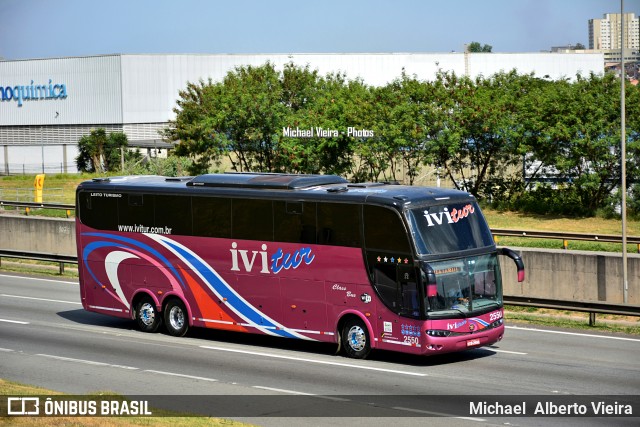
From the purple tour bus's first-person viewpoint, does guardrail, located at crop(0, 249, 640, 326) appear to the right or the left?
on its left

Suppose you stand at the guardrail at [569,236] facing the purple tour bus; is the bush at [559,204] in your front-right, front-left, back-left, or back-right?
back-right

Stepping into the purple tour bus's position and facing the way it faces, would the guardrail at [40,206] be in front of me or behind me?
behind

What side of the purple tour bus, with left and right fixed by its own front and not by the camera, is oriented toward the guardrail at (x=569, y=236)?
left

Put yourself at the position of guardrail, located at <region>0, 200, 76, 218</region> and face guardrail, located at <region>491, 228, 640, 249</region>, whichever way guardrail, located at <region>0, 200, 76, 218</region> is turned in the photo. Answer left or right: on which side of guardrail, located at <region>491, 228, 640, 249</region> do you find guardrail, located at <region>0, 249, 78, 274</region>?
right

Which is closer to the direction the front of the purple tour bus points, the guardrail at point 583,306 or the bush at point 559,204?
the guardrail

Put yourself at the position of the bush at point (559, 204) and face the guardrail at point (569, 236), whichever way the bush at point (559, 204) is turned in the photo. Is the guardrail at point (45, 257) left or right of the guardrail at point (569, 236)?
right

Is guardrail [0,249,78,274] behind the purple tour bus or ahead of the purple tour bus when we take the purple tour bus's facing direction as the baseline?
behind
